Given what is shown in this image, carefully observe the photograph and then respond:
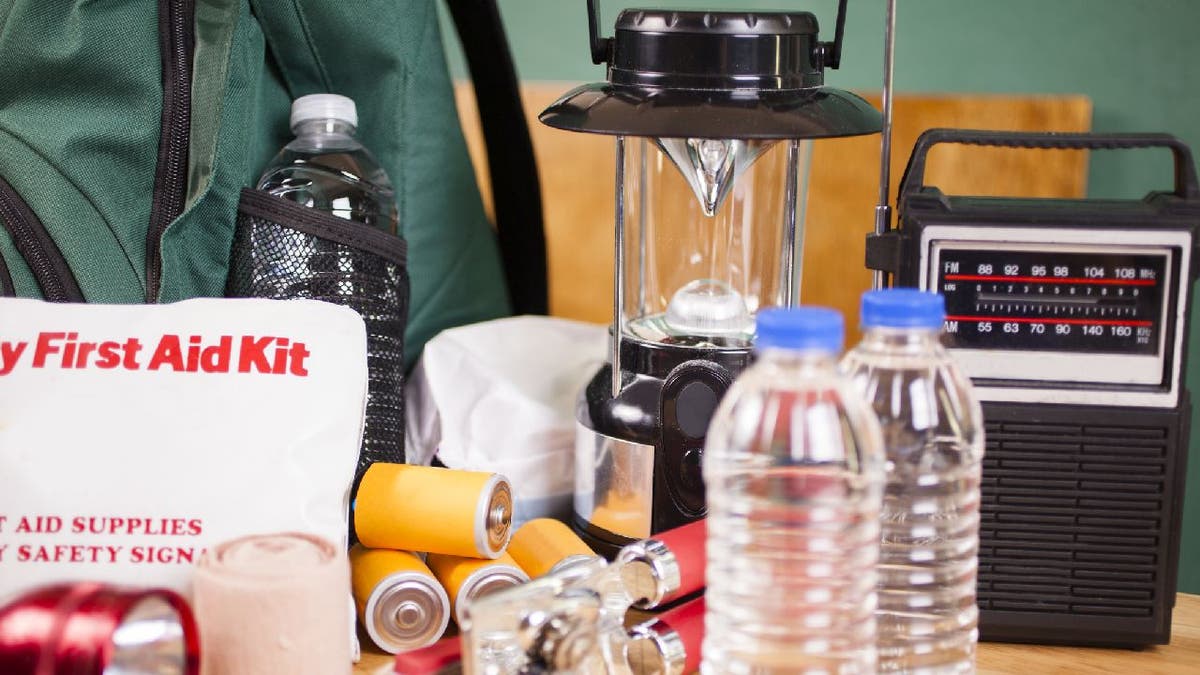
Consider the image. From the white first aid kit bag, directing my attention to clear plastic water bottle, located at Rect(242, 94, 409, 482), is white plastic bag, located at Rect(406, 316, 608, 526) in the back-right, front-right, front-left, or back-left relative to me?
front-right

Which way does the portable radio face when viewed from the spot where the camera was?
facing the viewer

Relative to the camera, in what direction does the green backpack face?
facing the viewer and to the left of the viewer

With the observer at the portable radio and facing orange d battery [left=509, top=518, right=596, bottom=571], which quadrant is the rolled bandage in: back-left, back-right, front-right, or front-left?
front-left

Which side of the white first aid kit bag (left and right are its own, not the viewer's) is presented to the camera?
front

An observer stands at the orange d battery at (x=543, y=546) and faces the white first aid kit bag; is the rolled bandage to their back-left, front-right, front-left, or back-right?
front-left

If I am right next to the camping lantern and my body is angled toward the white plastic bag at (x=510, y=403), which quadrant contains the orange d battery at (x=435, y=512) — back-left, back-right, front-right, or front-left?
front-left

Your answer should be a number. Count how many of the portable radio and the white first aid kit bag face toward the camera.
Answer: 2

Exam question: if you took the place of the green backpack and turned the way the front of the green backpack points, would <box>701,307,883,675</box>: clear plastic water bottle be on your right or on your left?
on your left
